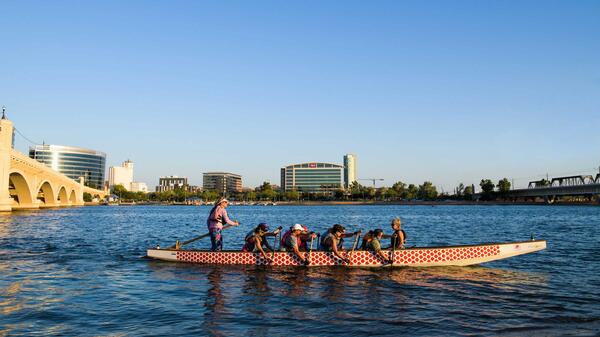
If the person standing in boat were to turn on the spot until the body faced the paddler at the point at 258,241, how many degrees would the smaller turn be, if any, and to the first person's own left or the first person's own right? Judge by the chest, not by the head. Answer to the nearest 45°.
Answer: approximately 45° to the first person's own right

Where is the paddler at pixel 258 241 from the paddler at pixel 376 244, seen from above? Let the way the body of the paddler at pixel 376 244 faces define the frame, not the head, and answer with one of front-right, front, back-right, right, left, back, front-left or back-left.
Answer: back

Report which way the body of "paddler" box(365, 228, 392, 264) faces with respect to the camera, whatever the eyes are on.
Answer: to the viewer's right

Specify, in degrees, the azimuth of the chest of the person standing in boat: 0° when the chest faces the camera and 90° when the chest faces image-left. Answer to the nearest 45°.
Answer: approximately 270°

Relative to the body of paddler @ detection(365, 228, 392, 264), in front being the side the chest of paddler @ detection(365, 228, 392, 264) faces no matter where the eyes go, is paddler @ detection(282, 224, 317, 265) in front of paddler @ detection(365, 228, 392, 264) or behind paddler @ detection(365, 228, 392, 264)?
behind

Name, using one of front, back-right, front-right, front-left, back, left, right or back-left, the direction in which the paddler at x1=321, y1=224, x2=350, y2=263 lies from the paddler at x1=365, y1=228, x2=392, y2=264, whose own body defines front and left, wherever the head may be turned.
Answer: back

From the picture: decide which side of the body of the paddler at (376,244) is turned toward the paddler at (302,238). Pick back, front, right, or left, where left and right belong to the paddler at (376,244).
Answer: back

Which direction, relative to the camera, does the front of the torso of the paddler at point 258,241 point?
to the viewer's right
